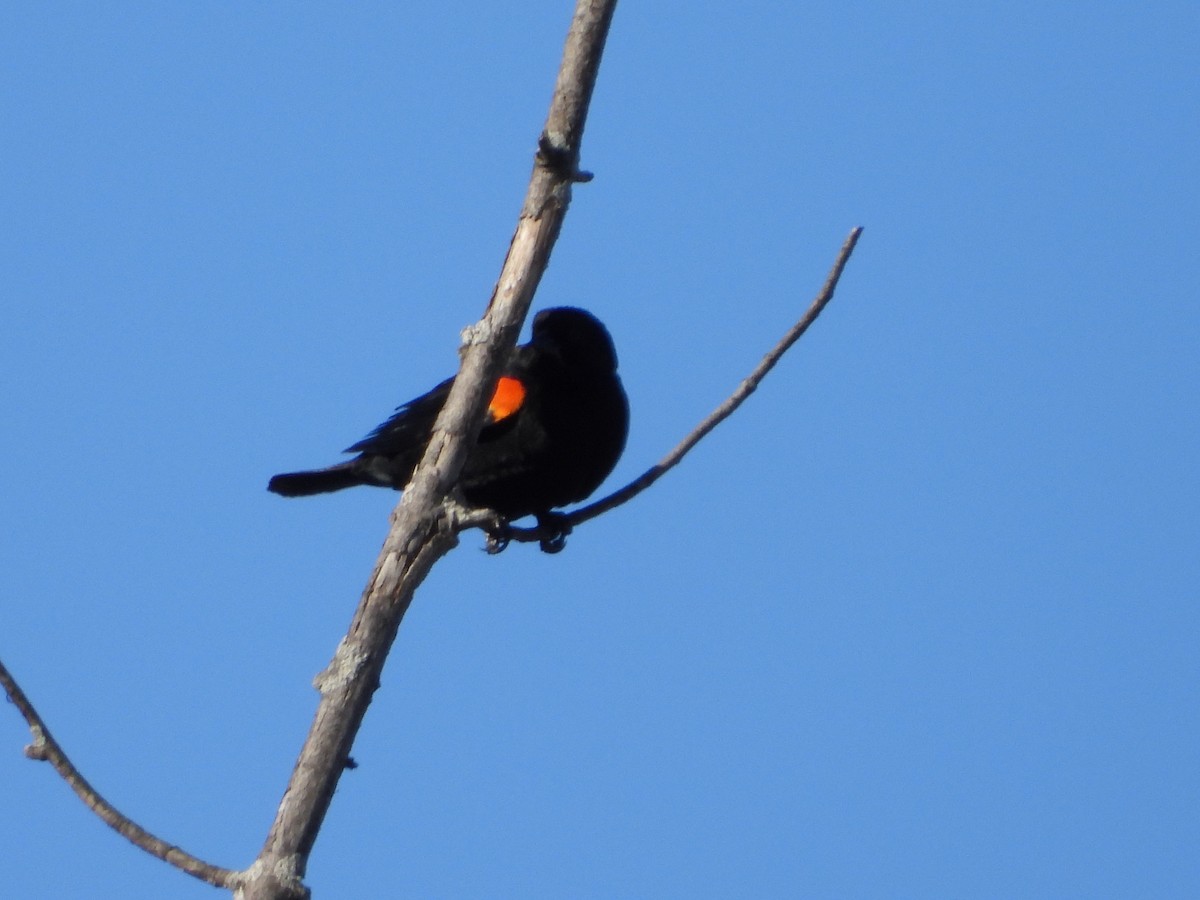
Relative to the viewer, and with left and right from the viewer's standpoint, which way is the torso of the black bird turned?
facing the viewer and to the right of the viewer

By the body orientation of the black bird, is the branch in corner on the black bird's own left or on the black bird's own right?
on the black bird's own right
